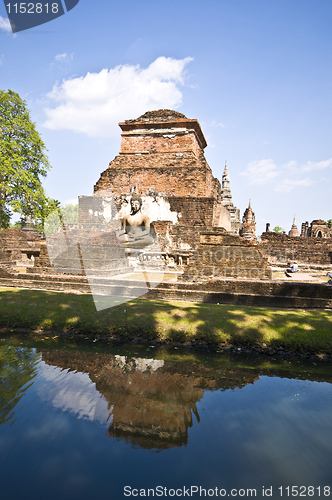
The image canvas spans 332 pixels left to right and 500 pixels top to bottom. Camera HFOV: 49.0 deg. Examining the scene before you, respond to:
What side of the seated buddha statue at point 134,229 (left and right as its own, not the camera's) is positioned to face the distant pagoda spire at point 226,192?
back

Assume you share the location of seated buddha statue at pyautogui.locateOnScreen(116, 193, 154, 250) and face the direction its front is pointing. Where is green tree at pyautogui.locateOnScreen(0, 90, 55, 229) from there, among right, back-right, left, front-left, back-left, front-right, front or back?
back-right

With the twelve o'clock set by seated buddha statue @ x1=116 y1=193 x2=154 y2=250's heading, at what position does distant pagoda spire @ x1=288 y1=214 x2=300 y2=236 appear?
The distant pagoda spire is roughly at 7 o'clock from the seated buddha statue.

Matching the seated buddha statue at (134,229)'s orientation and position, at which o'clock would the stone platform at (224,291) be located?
The stone platform is roughly at 11 o'clock from the seated buddha statue.

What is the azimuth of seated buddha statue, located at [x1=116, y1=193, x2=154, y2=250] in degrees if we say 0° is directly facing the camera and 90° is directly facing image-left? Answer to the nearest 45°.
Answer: approximately 0°

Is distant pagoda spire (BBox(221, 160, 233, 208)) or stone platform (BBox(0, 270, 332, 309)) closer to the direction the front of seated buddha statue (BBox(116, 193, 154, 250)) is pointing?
the stone platform
